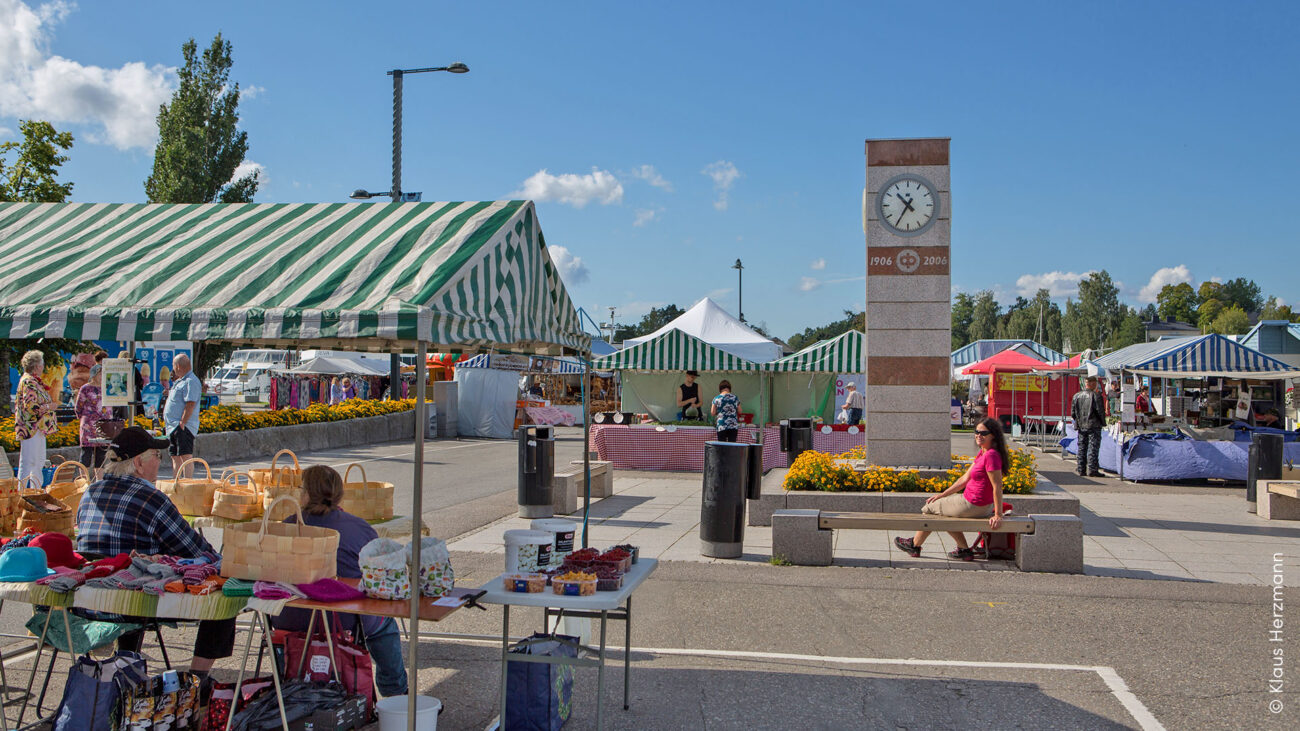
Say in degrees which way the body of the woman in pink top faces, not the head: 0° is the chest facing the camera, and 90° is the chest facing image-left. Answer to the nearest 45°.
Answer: approximately 90°

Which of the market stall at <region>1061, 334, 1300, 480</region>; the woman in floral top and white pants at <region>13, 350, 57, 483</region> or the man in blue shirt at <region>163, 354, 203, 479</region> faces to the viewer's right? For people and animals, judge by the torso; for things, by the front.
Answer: the woman in floral top and white pants

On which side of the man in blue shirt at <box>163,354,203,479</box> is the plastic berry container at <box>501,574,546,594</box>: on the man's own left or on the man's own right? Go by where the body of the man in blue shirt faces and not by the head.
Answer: on the man's own left

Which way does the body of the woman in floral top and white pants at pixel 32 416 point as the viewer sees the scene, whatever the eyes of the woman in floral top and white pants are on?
to the viewer's right

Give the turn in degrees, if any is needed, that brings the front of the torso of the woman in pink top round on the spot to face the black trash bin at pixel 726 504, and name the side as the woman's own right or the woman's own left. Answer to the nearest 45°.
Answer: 0° — they already face it
